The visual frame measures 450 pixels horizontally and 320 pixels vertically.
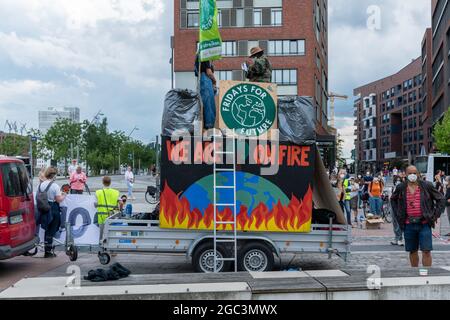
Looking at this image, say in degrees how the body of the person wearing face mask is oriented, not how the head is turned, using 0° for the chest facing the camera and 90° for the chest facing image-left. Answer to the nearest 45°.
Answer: approximately 0°

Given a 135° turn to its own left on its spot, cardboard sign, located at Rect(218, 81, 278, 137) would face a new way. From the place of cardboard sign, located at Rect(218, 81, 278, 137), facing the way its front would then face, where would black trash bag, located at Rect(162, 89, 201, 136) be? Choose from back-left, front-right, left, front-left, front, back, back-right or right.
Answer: back-left

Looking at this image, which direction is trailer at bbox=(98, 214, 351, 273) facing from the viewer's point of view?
to the viewer's left

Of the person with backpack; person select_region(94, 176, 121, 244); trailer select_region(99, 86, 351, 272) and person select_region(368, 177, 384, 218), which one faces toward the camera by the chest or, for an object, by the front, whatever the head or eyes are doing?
person select_region(368, 177, 384, 218)

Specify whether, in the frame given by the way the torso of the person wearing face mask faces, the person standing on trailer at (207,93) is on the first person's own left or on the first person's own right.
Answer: on the first person's own right

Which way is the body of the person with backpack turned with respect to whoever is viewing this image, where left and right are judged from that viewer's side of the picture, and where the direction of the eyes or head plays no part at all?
facing away from the viewer and to the right of the viewer

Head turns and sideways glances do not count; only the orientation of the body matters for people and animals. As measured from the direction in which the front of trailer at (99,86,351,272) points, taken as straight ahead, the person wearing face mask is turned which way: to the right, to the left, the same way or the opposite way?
to the left
